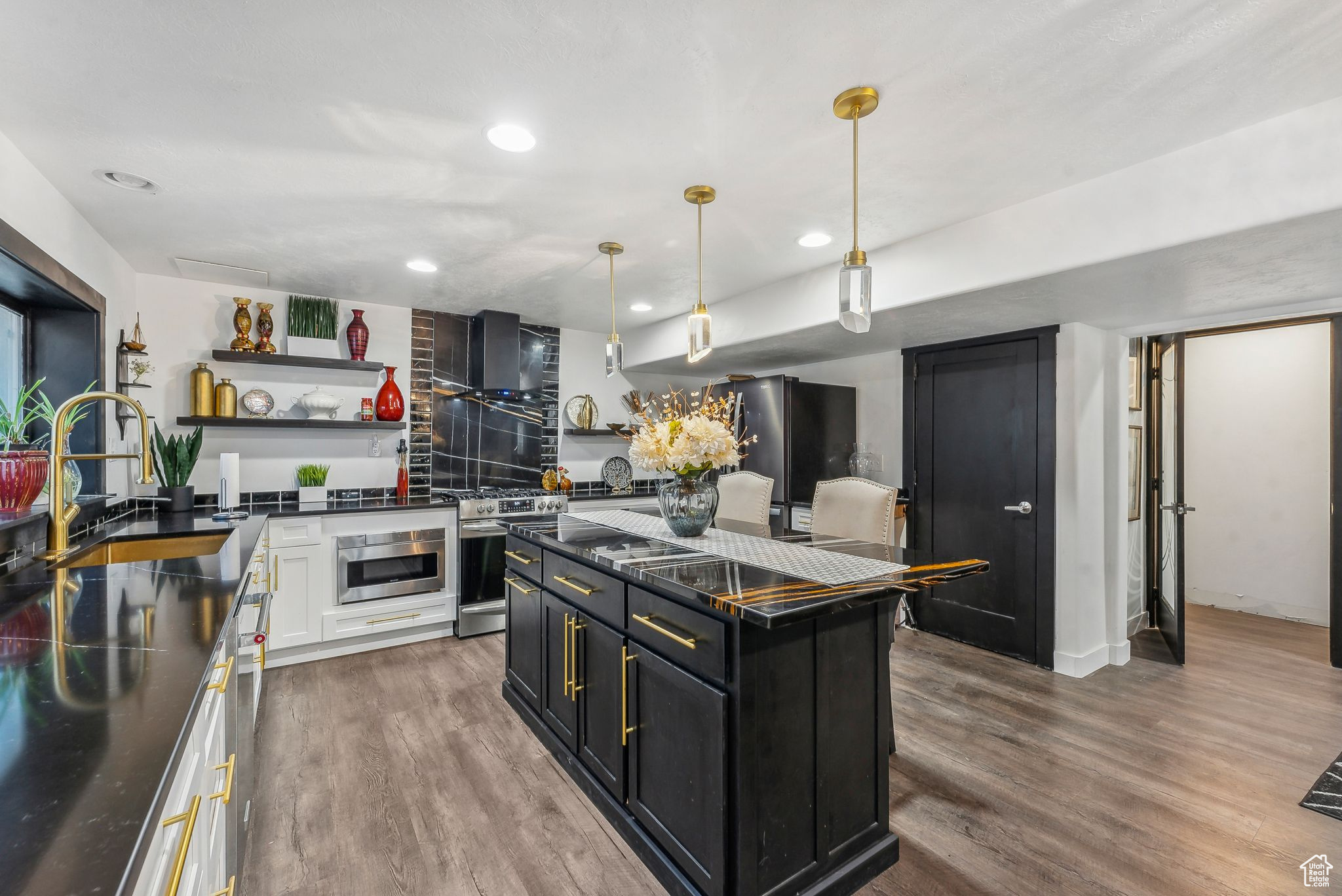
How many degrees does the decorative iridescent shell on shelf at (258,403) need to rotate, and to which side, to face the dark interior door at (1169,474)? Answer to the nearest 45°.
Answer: approximately 45° to its left

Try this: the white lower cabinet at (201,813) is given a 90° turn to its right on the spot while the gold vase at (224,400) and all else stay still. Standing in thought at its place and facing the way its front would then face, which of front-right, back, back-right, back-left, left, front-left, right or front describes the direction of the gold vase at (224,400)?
back

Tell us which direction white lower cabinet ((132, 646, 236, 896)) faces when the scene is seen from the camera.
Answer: facing to the right of the viewer

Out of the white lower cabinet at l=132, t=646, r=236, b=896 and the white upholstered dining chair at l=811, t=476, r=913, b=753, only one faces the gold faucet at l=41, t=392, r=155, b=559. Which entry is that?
the white upholstered dining chair

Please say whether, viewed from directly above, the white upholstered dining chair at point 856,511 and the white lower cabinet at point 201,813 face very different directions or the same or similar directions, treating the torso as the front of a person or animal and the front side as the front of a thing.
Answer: very different directions

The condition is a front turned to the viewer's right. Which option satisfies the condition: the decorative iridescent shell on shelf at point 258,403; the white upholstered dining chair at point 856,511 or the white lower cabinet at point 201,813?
the white lower cabinet

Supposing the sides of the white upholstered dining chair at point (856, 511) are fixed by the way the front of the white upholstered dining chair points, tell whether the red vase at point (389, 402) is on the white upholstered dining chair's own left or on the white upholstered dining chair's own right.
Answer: on the white upholstered dining chair's own right

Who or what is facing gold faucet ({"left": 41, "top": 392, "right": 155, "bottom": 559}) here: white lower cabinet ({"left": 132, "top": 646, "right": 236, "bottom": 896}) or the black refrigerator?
the black refrigerator

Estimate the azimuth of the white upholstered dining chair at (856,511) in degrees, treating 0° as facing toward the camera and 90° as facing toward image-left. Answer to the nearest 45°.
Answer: approximately 45°

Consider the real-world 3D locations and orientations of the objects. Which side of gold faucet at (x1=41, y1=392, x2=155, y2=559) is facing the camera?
right

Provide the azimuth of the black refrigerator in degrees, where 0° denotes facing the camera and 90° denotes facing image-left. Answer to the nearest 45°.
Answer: approximately 45°

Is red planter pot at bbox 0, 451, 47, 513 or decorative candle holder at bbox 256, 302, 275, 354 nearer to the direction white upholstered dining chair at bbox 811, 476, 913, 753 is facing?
the red planter pot

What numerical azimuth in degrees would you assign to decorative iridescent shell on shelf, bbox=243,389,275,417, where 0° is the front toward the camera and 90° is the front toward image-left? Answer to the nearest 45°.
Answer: approximately 0°
